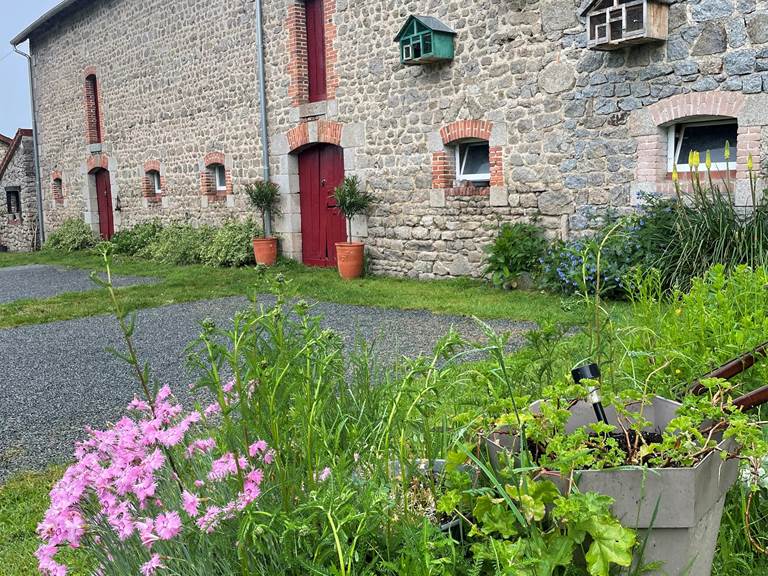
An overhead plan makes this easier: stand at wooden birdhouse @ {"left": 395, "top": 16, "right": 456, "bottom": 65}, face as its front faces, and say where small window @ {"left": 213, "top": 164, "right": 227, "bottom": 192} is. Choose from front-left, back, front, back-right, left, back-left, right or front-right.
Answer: right

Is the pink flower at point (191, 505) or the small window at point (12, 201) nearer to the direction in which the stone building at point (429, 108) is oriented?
the pink flower

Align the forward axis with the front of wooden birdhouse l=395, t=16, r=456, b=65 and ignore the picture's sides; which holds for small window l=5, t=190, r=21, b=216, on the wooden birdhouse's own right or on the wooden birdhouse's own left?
on the wooden birdhouse's own right

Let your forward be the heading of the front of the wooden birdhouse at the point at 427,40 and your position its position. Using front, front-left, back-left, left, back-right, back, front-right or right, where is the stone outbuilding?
right

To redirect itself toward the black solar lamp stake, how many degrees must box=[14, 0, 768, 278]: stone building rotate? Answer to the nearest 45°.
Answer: approximately 45° to its left

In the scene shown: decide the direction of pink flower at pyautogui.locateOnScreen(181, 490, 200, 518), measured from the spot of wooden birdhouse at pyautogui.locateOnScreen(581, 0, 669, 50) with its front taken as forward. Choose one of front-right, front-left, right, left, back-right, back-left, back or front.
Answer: front-left

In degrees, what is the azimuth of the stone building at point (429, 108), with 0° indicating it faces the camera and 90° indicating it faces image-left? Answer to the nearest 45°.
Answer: approximately 45°

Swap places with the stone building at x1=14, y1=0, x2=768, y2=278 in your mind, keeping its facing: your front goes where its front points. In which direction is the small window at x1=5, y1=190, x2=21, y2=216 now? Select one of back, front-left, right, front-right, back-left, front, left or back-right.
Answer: right

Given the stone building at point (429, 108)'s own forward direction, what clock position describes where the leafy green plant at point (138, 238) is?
The leafy green plant is roughly at 3 o'clock from the stone building.

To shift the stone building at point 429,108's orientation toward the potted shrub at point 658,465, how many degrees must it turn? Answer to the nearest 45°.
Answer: approximately 45° to its left

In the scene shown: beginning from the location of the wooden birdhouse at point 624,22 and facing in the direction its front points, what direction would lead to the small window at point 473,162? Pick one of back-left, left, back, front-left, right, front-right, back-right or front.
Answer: right

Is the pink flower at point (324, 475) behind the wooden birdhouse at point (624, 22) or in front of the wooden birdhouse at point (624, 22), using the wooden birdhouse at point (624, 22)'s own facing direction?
in front

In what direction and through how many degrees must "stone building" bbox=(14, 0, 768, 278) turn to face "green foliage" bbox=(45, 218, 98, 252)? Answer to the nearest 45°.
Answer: approximately 90° to its right

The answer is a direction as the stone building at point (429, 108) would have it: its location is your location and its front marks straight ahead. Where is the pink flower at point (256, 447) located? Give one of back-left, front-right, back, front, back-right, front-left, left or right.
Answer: front-left

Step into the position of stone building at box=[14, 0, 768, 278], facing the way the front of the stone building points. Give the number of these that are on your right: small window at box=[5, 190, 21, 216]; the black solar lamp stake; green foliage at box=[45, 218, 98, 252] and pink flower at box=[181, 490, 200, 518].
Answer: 2
